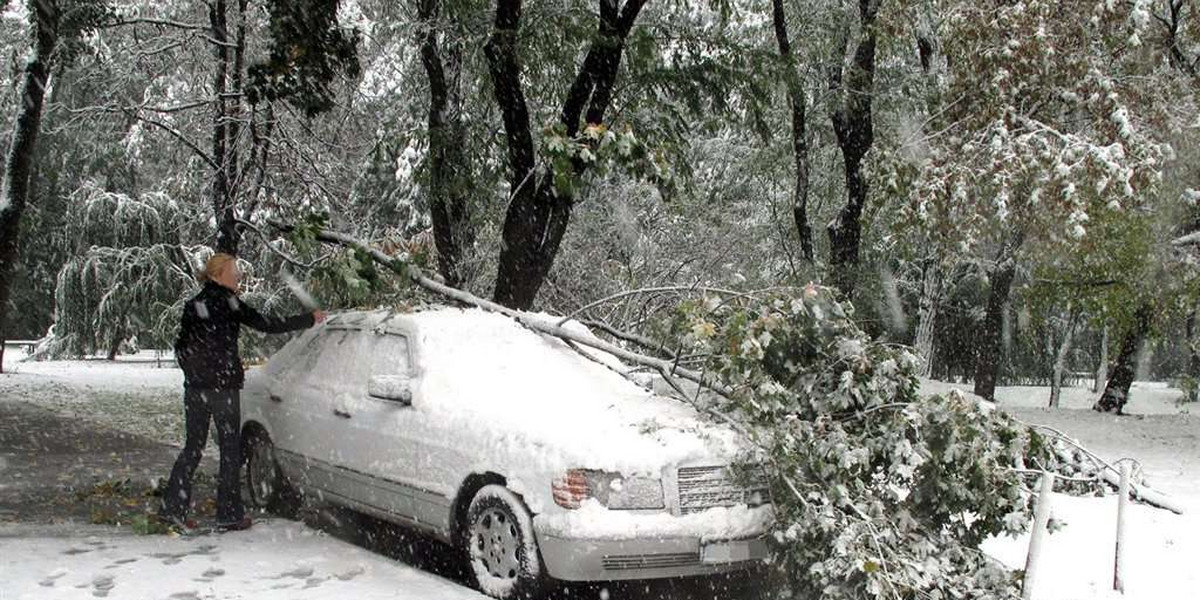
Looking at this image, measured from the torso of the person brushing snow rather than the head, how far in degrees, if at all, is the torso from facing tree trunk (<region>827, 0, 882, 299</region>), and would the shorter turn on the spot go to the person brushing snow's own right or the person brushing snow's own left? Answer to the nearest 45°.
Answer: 0° — they already face it

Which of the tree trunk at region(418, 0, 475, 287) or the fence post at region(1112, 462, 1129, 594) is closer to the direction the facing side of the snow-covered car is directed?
the fence post

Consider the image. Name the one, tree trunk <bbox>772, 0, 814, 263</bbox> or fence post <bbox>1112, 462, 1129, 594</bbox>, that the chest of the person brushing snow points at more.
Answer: the tree trunk

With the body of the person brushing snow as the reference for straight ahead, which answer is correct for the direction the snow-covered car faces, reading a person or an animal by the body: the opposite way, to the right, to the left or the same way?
to the right

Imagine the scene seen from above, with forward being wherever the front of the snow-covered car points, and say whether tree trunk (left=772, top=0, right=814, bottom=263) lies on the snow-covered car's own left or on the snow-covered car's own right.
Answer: on the snow-covered car's own left

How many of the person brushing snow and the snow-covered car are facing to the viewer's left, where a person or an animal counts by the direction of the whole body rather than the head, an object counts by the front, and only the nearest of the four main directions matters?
0

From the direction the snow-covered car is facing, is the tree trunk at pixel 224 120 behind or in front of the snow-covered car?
behind

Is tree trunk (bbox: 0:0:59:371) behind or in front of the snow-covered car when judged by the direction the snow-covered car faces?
behind

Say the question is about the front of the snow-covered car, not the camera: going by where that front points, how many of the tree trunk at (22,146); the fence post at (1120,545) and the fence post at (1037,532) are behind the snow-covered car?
1

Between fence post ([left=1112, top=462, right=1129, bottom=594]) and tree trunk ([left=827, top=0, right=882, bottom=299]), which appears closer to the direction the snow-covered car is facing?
the fence post

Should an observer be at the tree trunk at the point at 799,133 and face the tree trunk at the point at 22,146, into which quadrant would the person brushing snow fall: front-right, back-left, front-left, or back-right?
front-left

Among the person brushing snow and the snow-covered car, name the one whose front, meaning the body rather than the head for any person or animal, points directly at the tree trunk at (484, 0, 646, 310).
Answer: the person brushing snow

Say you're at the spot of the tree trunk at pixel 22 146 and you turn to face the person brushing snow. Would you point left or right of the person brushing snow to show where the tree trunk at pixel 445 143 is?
left
